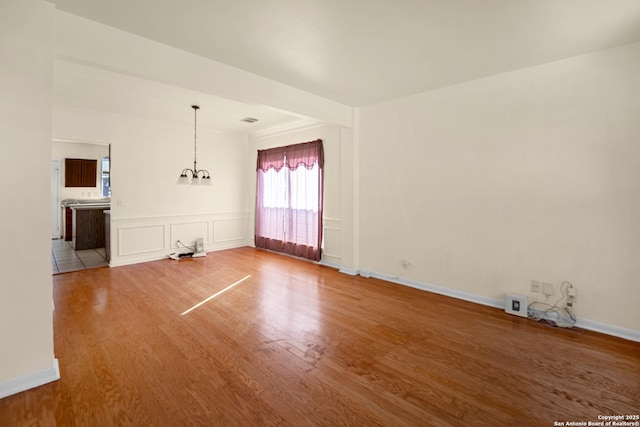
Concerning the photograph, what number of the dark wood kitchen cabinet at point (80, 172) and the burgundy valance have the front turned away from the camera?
0

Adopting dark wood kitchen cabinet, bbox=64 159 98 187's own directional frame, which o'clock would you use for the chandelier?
The chandelier is roughly at 11 o'clock from the dark wood kitchen cabinet.

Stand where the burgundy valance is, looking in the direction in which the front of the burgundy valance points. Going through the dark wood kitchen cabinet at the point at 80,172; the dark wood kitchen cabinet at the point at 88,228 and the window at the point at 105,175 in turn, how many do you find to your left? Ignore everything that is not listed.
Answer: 0

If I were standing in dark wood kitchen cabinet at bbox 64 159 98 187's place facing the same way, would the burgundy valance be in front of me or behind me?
in front

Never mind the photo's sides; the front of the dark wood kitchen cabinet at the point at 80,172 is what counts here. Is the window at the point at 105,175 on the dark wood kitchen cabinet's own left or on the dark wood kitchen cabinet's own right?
on the dark wood kitchen cabinet's own left

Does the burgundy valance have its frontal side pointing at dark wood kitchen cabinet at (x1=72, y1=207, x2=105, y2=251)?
no

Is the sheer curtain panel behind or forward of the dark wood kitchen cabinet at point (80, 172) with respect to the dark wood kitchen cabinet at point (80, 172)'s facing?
forward

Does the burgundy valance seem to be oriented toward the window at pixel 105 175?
no

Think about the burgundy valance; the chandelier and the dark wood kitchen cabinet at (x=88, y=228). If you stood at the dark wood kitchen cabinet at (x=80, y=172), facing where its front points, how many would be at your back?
0

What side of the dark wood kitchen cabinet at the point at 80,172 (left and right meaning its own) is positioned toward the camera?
front

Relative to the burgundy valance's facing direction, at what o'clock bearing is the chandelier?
The chandelier is roughly at 2 o'clock from the burgundy valance.

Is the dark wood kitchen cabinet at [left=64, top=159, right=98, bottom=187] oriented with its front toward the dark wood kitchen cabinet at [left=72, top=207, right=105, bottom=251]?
yes

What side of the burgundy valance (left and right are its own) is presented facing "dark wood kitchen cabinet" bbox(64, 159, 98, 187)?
right

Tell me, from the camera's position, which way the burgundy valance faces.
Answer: facing the viewer and to the left of the viewer

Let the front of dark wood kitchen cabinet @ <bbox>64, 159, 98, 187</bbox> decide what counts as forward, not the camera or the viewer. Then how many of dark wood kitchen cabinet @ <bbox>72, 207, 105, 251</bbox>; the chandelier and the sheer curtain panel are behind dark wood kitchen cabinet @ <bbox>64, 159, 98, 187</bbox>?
0
